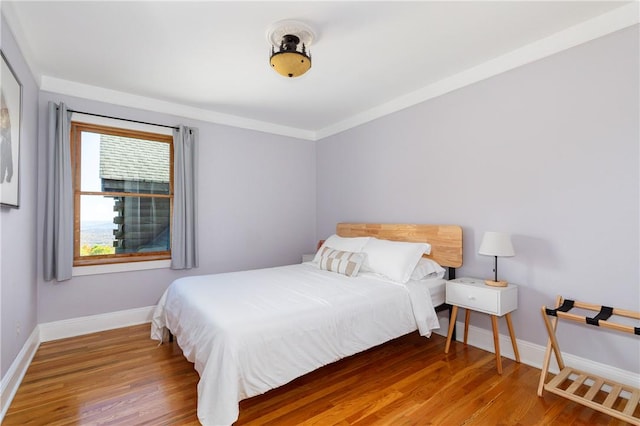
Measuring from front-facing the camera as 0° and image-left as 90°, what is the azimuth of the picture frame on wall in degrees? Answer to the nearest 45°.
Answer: approximately 270°

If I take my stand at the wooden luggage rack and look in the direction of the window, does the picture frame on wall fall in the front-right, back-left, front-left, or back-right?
front-left

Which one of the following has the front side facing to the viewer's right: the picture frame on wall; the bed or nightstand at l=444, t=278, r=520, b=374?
the picture frame on wall

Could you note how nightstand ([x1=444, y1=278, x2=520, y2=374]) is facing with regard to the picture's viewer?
facing the viewer and to the left of the viewer

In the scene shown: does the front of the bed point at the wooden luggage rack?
no

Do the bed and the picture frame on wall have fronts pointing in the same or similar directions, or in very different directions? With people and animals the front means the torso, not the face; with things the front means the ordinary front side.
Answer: very different directions

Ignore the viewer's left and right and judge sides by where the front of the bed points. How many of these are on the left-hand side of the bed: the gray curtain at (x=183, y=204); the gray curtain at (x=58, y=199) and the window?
0

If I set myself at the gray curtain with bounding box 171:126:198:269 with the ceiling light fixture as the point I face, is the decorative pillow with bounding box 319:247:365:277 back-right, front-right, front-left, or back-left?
front-left

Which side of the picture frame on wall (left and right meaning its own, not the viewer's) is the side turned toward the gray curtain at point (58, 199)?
left

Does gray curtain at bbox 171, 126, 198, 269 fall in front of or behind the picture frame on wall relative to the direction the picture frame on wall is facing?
in front

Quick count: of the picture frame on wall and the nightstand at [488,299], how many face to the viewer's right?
1
